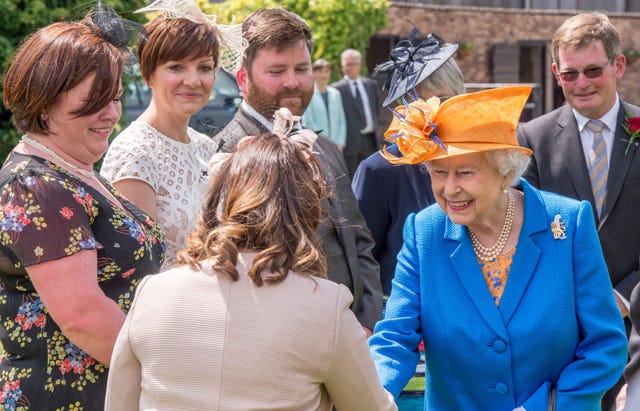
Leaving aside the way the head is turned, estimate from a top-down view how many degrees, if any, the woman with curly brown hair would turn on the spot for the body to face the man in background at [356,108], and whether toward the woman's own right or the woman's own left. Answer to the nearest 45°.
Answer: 0° — they already face them

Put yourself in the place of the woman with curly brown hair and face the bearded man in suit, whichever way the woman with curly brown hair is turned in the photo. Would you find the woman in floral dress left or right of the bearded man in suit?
left

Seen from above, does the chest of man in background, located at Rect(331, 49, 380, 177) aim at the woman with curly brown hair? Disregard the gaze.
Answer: yes

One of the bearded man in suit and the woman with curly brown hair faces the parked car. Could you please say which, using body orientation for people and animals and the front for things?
the woman with curly brown hair

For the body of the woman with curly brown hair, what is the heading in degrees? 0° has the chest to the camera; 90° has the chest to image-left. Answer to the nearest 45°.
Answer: approximately 180°

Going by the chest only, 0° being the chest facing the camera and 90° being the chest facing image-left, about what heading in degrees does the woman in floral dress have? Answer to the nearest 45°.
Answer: approximately 270°

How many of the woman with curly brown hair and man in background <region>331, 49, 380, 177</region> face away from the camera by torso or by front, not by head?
1

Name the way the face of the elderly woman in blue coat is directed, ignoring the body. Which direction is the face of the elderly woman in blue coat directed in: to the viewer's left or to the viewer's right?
to the viewer's left
